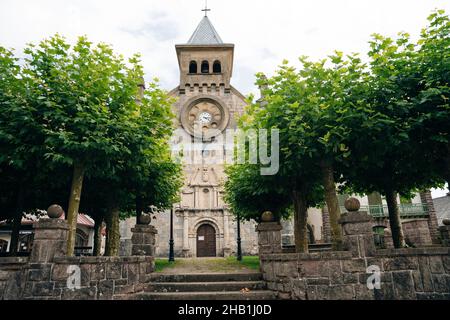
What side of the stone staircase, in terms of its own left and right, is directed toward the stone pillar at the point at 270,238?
left

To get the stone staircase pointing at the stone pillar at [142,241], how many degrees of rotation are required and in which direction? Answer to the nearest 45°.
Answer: approximately 135° to its right

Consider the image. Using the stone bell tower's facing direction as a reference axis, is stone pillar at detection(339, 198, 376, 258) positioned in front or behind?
in front

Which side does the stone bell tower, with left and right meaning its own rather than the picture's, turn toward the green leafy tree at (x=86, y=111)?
front

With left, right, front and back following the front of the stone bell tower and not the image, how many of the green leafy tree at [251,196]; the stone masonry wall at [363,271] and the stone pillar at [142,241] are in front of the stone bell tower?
3

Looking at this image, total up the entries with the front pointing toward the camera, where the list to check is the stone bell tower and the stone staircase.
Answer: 2

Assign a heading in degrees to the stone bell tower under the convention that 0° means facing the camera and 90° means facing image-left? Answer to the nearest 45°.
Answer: approximately 0°

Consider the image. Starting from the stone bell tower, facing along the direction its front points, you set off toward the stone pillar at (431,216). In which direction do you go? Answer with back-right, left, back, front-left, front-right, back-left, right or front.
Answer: left

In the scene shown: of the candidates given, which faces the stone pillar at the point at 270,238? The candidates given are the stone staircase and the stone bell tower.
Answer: the stone bell tower

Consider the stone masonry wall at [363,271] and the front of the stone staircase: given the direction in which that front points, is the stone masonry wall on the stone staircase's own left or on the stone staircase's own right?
on the stone staircase's own left

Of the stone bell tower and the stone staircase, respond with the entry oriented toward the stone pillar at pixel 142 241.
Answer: the stone bell tower
